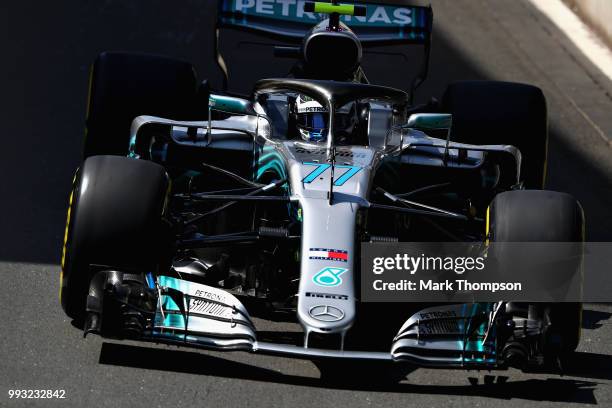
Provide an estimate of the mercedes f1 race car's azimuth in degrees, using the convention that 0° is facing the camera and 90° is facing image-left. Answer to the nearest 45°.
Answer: approximately 0°
